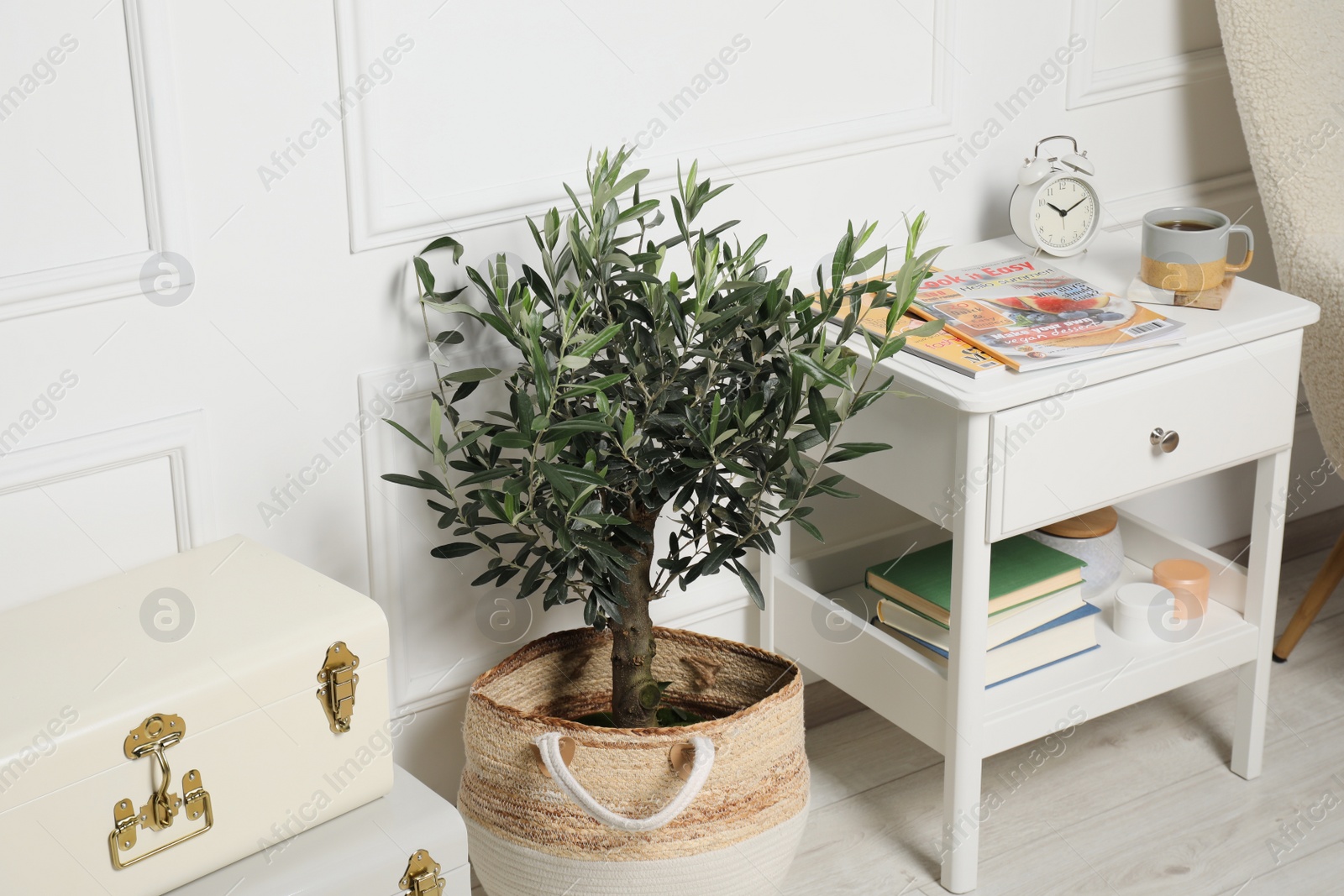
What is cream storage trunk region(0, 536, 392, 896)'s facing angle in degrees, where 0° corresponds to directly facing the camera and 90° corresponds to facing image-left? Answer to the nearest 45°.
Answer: approximately 315°

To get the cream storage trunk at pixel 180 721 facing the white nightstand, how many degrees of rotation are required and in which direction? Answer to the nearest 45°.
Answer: approximately 45° to its left

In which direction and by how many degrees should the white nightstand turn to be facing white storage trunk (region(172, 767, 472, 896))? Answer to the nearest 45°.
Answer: approximately 90° to its right

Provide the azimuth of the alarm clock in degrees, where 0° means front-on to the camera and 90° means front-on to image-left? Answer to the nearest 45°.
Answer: approximately 315°
